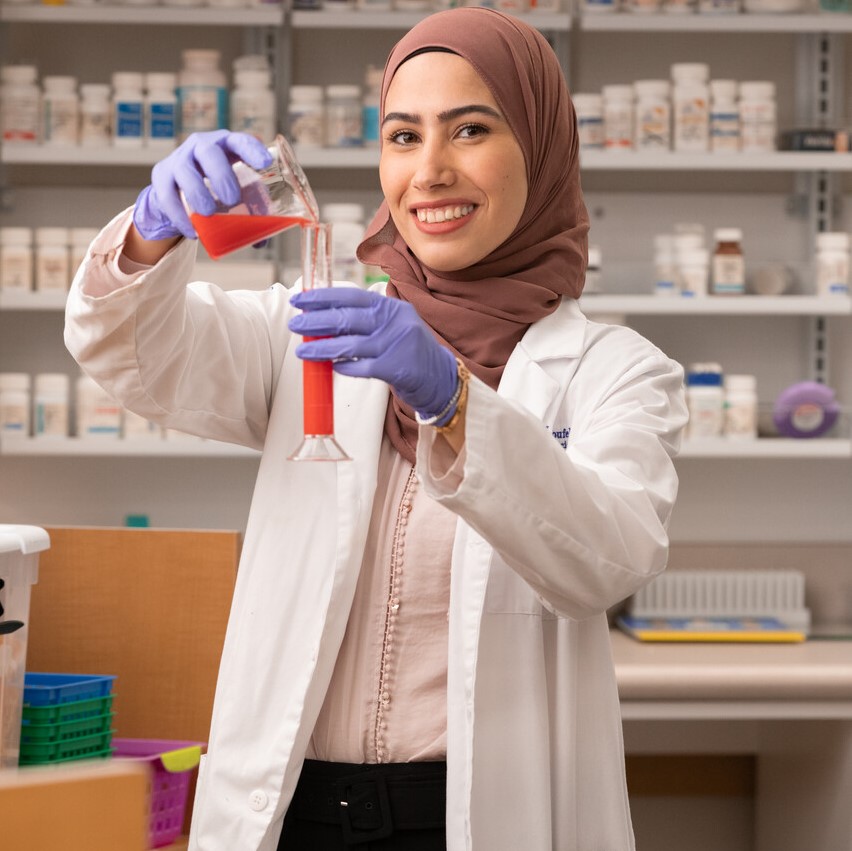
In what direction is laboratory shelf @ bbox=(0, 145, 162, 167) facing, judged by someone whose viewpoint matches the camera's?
facing the viewer

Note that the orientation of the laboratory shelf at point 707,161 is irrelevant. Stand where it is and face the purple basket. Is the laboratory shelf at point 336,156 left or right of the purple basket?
right

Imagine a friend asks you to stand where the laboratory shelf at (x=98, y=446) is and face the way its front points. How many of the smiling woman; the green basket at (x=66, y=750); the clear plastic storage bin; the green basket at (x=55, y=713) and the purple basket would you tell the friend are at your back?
0

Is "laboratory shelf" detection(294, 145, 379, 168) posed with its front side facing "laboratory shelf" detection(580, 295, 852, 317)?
no

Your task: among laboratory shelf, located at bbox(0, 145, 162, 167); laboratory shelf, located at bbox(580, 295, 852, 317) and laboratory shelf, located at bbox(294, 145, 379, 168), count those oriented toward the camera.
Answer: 3

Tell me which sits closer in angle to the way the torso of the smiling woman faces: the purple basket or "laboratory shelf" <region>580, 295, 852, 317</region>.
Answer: the purple basket

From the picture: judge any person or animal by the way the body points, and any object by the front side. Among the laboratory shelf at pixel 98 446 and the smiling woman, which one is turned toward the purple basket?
the laboratory shelf

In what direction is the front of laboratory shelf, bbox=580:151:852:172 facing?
toward the camera

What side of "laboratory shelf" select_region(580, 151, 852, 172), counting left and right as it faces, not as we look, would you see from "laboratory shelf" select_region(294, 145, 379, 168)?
right

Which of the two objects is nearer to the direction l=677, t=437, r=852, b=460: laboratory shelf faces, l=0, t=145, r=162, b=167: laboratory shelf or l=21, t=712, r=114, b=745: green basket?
the green basket

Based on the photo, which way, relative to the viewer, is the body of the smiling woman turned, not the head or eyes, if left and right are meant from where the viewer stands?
facing the viewer and to the left of the viewer

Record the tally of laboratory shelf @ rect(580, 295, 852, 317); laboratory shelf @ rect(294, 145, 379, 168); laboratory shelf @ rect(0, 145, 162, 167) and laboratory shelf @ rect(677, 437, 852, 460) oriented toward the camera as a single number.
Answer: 4

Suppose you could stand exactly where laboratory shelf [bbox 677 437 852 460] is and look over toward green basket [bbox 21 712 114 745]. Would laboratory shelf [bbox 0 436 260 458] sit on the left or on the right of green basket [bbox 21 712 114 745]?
right

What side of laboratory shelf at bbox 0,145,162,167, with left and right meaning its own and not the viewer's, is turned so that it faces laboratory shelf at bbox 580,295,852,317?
left

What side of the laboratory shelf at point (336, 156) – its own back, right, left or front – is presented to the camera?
front

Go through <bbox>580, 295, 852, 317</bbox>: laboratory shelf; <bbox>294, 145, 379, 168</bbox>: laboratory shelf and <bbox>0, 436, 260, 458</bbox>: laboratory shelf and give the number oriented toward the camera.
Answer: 3
